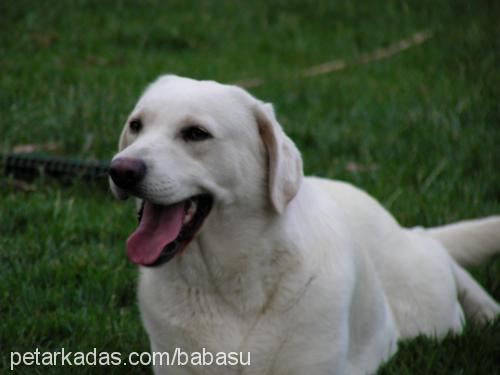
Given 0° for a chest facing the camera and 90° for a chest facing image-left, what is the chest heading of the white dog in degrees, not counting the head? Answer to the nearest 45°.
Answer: approximately 45°

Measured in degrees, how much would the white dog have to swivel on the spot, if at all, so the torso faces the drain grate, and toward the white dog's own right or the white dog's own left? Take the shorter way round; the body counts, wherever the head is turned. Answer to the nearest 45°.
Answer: approximately 90° to the white dog's own right

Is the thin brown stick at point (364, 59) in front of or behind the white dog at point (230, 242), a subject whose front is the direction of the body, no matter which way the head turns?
behind
